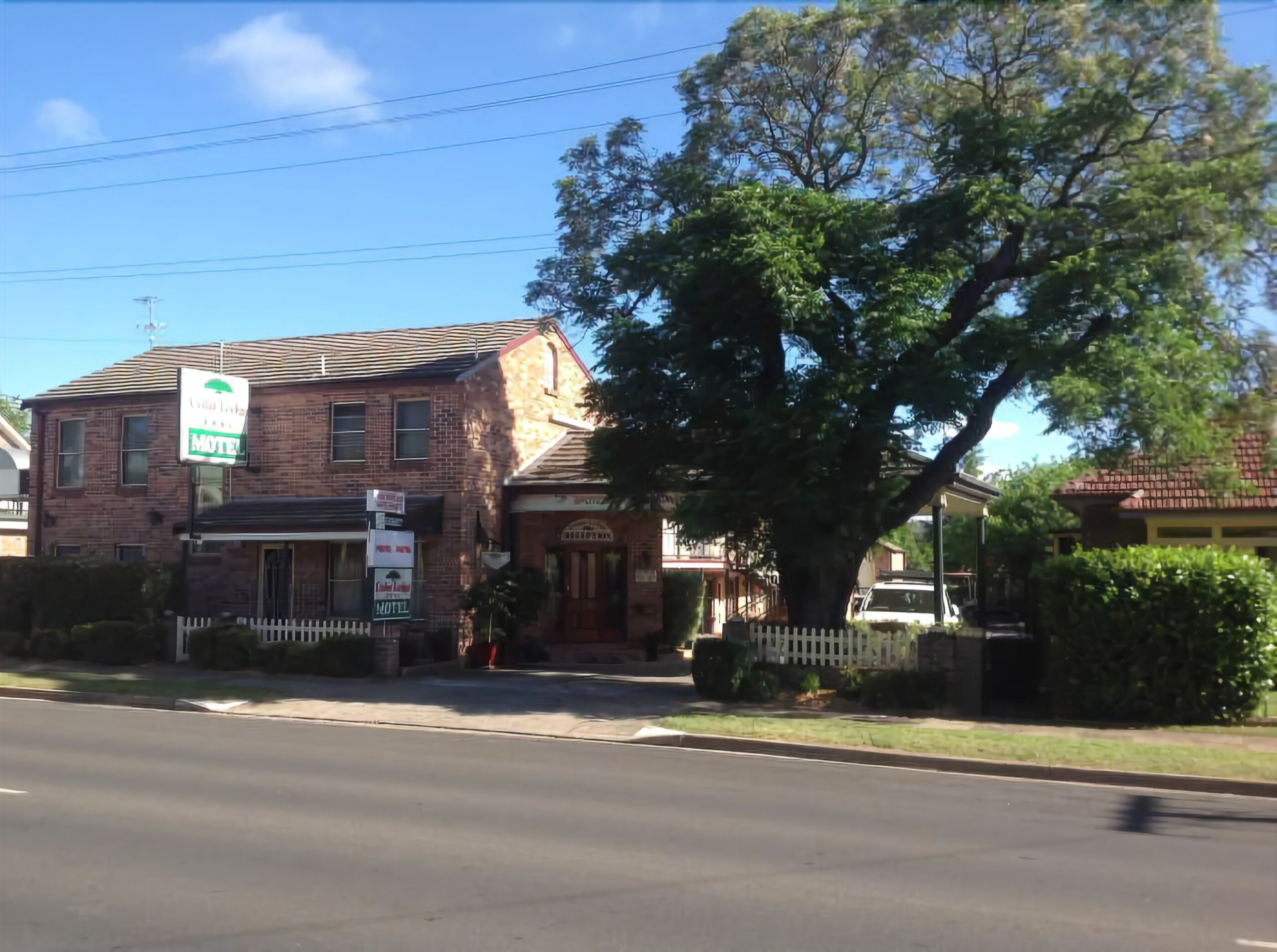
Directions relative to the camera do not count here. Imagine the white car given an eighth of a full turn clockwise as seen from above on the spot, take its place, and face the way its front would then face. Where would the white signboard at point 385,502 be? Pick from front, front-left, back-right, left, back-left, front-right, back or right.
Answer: front

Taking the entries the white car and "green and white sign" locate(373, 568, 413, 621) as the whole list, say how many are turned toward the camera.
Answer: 2

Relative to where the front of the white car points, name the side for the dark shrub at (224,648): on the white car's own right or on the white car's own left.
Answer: on the white car's own right

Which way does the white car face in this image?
toward the camera

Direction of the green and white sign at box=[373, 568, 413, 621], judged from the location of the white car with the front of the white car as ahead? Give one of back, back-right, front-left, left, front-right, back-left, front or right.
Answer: front-right

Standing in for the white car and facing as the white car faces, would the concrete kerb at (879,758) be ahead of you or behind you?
ahead

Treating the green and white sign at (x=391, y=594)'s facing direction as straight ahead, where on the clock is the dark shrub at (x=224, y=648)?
The dark shrub is roughly at 4 o'clock from the green and white sign.

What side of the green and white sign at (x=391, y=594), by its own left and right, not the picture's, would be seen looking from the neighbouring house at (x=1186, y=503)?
left

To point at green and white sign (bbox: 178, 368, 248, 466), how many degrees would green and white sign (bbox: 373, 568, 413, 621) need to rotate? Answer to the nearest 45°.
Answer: approximately 135° to its right

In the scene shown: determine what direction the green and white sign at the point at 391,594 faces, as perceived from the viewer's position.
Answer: facing the viewer

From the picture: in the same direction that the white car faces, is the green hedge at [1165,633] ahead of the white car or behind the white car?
ahead

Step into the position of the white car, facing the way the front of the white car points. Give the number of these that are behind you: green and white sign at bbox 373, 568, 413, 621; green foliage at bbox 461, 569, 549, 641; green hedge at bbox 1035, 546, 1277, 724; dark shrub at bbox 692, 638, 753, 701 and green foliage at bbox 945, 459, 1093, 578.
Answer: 1

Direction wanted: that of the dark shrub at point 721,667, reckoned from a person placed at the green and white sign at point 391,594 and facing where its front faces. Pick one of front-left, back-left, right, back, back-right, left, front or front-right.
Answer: front-left

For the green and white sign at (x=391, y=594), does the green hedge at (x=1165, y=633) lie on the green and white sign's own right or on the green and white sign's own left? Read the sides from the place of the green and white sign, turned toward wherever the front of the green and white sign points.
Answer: on the green and white sign's own left
